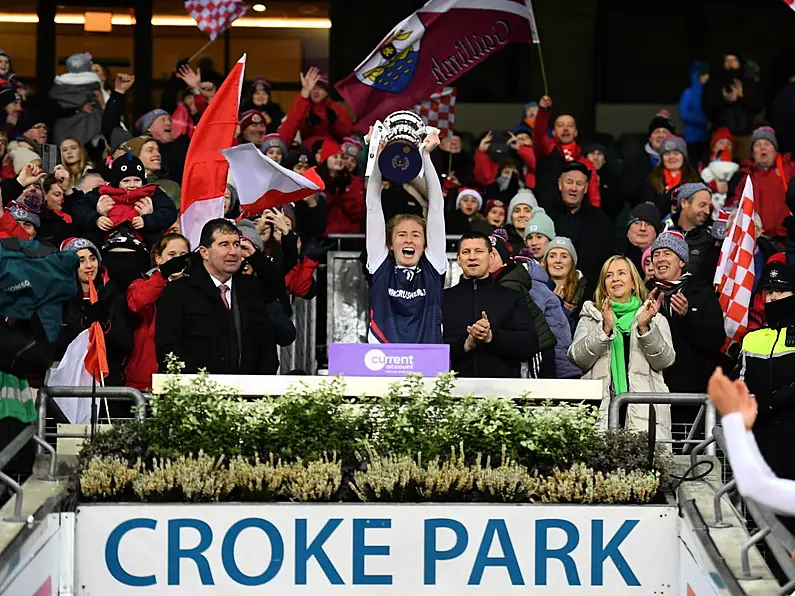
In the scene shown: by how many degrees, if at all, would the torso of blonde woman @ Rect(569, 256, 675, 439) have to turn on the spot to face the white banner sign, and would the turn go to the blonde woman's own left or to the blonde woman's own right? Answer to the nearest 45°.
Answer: approximately 45° to the blonde woman's own right

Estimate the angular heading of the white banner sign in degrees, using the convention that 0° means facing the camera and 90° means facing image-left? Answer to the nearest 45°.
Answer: approximately 0°

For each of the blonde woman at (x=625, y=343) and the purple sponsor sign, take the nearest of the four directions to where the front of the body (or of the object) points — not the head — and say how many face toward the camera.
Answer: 2

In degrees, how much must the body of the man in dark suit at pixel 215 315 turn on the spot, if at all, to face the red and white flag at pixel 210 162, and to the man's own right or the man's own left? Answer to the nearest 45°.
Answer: approximately 135° to the man's own left

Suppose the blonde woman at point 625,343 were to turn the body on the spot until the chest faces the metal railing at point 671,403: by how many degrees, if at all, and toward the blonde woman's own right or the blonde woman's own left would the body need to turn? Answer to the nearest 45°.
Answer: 0° — they already face it
